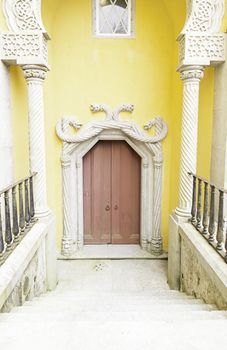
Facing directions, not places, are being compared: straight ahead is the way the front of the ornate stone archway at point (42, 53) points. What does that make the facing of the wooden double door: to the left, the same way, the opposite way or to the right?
the same way

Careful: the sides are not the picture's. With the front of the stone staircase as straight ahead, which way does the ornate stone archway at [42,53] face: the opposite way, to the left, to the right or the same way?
the same way

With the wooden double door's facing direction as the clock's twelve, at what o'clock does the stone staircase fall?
The stone staircase is roughly at 12 o'clock from the wooden double door.

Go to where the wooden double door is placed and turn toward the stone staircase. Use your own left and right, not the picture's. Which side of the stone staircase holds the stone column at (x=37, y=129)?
right

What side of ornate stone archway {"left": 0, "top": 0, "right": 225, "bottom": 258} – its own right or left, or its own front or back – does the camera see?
front

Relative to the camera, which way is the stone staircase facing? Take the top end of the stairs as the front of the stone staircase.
toward the camera

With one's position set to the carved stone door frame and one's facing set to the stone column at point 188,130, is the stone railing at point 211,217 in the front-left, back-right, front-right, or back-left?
front-right

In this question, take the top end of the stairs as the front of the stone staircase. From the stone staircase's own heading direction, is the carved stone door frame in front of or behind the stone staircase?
behind

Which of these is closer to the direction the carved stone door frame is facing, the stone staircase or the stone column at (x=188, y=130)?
the stone staircase
